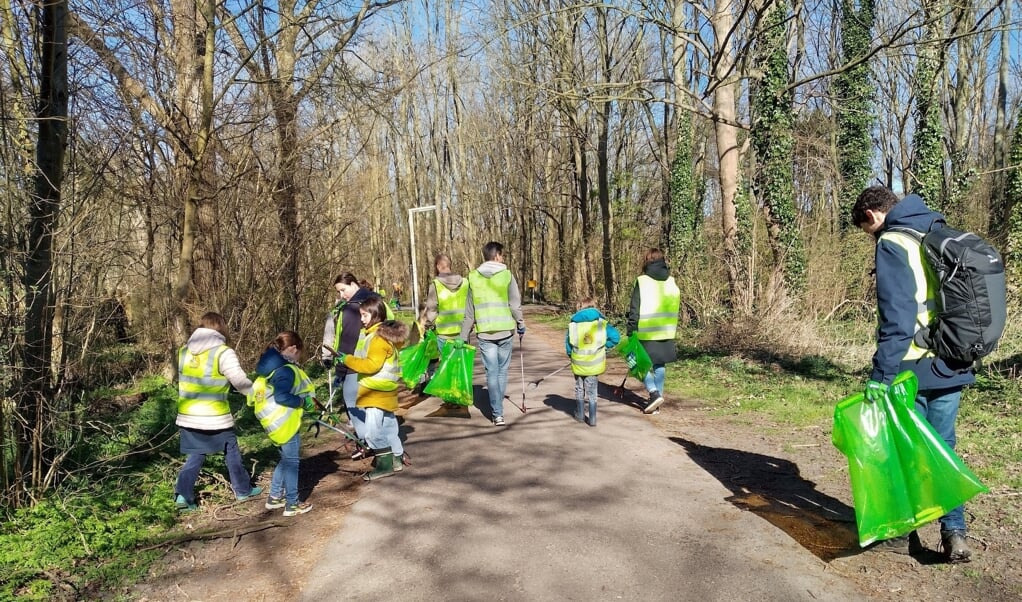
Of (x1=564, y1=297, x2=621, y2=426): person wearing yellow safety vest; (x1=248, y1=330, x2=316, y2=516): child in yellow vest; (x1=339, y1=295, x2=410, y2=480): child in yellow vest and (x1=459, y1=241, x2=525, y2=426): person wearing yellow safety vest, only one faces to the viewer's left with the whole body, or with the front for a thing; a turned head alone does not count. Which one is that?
(x1=339, y1=295, x2=410, y2=480): child in yellow vest

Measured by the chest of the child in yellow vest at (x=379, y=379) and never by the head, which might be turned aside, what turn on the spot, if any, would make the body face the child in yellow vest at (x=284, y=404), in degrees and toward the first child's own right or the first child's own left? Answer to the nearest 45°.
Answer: approximately 45° to the first child's own left

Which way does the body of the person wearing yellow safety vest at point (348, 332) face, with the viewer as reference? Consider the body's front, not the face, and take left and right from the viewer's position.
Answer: facing the viewer and to the left of the viewer

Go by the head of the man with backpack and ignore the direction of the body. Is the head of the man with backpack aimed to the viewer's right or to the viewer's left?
to the viewer's left

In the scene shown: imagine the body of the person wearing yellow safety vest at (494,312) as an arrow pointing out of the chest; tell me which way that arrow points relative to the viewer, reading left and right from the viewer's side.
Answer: facing away from the viewer

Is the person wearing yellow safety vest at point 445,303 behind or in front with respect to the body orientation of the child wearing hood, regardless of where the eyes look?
in front

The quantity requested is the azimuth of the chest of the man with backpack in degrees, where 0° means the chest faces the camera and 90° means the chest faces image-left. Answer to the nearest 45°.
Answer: approximately 90°

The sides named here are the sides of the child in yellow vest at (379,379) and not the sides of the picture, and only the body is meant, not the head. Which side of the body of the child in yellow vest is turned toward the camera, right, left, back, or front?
left

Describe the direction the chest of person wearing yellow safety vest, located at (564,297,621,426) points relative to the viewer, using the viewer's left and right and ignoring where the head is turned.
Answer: facing away from the viewer

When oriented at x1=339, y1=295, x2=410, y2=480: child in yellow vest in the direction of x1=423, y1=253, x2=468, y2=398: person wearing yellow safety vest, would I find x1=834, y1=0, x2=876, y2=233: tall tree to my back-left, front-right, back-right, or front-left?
front-right

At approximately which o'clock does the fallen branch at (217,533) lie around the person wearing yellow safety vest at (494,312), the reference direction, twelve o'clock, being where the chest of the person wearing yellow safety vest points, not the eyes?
The fallen branch is roughly at 7 o'clock from the person wearing yellow safety vest.

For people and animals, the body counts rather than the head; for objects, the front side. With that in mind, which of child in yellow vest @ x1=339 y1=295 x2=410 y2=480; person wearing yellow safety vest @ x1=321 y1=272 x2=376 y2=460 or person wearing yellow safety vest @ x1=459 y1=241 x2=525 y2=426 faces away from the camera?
person wearing yellow safety vest @ x1=459 y1=241 x2=525 y2=426

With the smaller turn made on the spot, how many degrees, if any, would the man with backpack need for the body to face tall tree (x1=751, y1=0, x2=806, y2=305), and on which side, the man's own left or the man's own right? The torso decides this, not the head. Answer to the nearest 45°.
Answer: approximately 90° to the man's own right

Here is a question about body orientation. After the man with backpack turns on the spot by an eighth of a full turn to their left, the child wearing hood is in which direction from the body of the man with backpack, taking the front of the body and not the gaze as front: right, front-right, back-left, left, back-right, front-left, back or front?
front-right

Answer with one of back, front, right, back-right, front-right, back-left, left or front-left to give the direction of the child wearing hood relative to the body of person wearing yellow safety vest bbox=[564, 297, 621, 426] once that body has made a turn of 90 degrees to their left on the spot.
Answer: front-left

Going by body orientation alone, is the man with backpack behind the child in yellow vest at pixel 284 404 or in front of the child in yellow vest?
in front

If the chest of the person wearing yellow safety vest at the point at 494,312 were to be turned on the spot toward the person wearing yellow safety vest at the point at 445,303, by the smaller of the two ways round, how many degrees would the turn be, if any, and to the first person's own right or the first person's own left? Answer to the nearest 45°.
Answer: approximately 45° to the first person's own left
